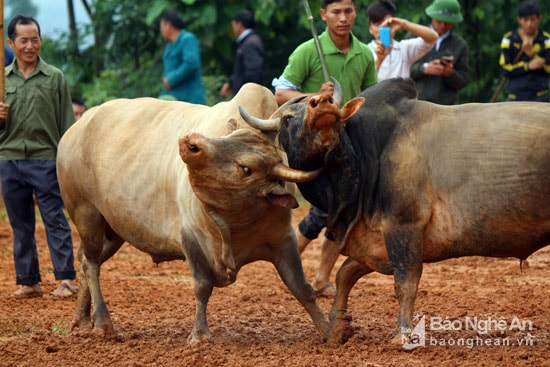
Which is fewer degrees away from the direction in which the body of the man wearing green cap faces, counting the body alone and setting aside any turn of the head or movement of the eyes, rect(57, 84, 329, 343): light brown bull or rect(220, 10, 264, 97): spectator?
the light brown bull

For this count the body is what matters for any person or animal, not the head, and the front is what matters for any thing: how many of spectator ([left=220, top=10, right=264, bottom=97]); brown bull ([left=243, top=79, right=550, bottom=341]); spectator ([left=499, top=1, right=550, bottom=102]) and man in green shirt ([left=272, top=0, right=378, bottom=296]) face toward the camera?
2

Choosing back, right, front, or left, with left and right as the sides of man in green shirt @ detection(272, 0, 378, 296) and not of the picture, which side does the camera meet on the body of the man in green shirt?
front

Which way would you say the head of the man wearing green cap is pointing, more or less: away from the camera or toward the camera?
toward the camera

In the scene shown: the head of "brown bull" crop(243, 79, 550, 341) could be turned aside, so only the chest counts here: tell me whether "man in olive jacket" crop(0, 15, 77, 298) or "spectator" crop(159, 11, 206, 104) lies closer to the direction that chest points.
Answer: the man in olive jacket

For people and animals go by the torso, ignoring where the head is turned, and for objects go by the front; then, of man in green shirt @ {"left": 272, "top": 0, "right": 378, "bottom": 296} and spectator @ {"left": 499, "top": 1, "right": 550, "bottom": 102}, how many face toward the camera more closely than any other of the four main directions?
2

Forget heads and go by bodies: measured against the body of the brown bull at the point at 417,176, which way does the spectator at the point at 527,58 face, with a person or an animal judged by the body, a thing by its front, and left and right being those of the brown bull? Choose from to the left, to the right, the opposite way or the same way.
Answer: to the left

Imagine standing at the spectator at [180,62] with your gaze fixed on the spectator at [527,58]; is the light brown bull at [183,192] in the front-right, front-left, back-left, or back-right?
front-right

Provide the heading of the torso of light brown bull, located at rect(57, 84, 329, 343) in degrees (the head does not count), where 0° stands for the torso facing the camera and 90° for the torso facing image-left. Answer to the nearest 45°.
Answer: approximately 315°

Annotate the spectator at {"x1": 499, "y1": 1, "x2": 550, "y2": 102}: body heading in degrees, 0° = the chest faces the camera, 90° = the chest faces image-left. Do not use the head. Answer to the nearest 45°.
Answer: approximately 0°

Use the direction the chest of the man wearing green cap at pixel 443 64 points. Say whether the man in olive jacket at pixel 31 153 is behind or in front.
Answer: in front

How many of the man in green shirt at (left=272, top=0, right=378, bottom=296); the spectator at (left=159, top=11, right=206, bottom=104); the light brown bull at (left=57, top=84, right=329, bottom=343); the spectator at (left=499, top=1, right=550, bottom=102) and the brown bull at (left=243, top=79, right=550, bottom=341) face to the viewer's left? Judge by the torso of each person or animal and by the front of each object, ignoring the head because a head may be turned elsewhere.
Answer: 2

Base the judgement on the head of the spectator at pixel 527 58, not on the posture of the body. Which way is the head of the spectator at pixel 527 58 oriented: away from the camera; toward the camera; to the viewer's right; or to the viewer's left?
toward the camera
